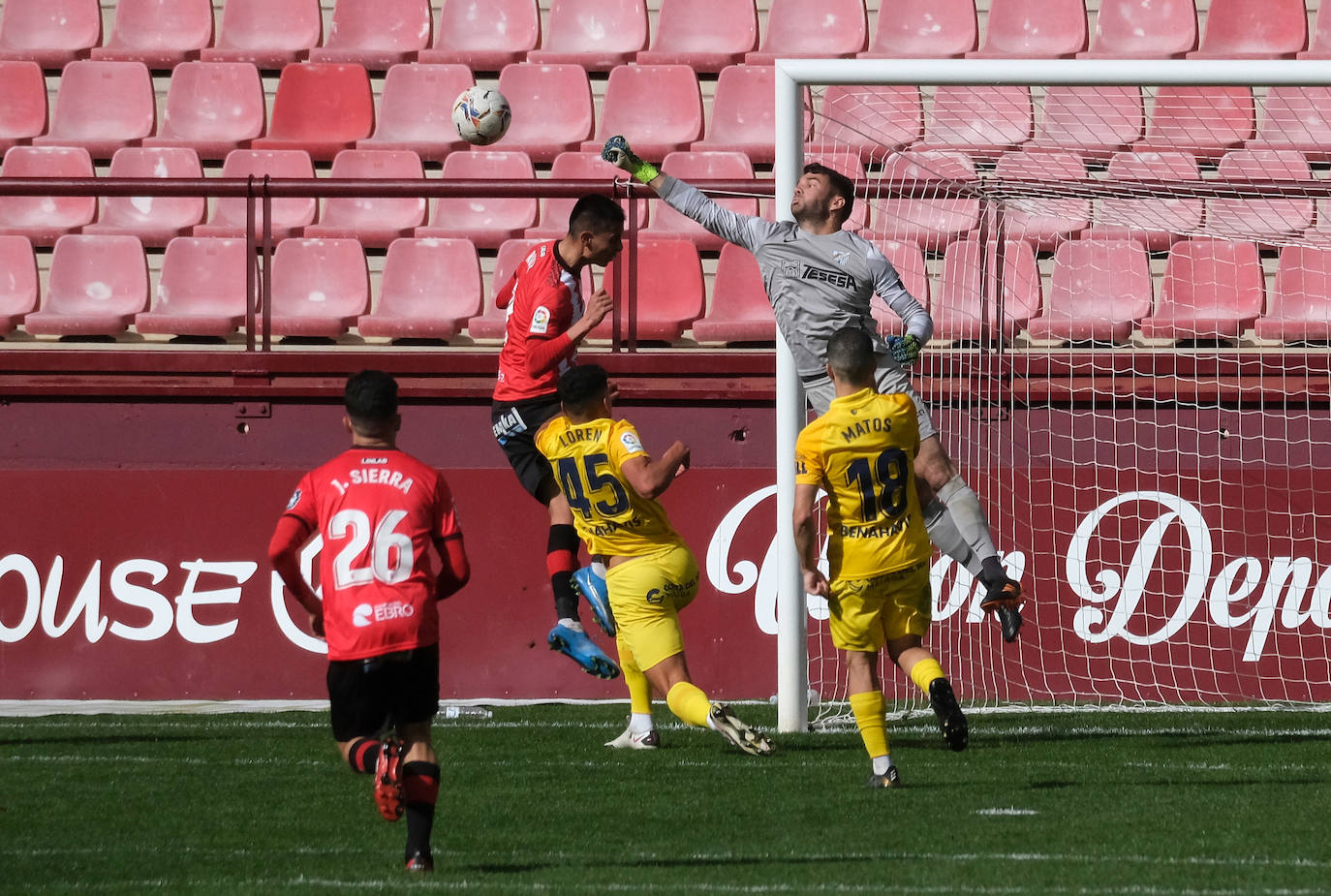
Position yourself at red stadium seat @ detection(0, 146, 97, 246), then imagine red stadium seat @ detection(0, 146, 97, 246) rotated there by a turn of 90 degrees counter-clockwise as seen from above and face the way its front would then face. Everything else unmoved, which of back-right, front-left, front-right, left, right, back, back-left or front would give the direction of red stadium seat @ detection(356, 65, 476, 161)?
front

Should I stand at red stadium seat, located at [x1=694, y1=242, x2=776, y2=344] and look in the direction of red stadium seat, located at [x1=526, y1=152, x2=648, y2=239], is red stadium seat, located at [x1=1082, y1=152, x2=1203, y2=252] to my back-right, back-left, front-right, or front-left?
back-right

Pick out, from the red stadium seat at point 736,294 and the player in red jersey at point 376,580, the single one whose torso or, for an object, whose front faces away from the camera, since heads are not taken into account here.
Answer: the player in red jersey

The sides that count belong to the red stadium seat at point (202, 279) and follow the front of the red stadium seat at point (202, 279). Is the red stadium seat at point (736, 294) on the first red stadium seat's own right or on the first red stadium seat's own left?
on the first red stadium seat's own left

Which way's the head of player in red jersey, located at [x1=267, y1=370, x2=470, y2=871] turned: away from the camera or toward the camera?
away from the camera

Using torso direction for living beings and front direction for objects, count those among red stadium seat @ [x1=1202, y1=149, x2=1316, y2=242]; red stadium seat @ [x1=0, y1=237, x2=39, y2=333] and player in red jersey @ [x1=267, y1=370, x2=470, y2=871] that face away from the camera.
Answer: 1

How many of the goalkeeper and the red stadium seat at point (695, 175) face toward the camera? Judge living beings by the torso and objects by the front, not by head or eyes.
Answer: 2

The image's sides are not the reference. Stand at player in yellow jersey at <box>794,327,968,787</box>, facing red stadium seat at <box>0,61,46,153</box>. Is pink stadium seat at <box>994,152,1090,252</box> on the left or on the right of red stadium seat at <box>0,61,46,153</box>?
right
